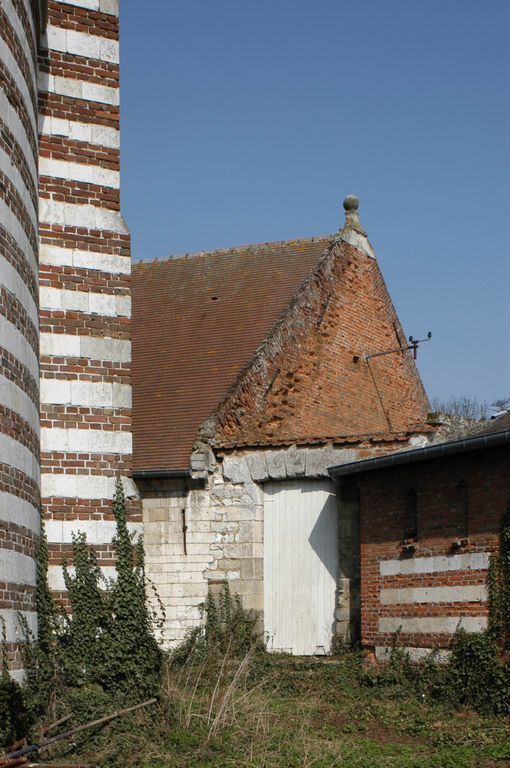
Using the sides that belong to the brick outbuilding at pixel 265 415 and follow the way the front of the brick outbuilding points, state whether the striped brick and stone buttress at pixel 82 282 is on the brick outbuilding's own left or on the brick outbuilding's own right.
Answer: on the brick outbuilding's own right

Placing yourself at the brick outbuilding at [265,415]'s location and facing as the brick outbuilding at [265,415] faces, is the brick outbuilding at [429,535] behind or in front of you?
in front

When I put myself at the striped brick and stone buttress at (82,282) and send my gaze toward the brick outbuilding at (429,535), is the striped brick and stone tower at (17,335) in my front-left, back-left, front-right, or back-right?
back-right

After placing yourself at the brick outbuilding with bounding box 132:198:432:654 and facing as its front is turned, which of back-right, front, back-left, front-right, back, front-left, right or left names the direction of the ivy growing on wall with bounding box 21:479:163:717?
front-right

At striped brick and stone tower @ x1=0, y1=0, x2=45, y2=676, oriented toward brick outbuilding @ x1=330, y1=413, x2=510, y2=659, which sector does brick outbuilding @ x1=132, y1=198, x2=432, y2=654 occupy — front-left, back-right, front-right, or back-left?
front-left

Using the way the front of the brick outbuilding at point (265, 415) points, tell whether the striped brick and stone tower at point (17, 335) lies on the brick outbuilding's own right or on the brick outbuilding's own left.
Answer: on the brick outbuilding's own right

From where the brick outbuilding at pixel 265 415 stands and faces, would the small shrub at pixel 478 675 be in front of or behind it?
in front

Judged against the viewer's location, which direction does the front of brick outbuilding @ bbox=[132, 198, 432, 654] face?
facing the viewer and to the right of the viewer
